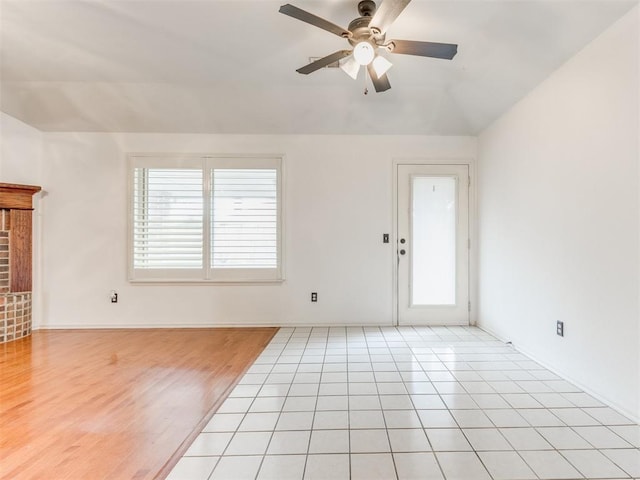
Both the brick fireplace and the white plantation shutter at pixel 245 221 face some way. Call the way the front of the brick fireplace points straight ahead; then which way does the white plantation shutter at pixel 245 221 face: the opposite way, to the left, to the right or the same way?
to the right

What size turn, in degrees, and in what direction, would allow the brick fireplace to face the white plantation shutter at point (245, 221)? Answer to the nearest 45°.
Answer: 0° — it already faces it

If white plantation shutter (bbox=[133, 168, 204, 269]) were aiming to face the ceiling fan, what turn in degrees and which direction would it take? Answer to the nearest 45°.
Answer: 0° — it already faces it

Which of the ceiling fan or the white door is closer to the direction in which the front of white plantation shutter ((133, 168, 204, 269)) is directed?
the ceiling fan

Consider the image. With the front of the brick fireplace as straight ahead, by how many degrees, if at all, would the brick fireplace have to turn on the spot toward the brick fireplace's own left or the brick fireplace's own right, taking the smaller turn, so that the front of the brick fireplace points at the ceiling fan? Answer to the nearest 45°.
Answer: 0° — it already faces it

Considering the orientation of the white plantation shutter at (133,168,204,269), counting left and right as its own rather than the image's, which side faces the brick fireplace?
right

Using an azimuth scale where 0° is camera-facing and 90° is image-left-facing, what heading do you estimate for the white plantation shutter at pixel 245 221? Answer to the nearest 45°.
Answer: approximately 0°

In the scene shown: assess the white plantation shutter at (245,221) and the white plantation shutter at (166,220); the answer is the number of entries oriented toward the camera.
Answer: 2

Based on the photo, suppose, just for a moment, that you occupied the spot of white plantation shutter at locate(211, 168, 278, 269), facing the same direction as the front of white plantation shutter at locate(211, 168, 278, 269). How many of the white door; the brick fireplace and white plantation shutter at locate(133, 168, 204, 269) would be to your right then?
2

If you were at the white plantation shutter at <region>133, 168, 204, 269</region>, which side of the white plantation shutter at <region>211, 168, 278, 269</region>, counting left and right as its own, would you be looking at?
right

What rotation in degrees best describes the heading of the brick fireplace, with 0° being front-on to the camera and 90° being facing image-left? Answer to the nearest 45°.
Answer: approximately 315°
